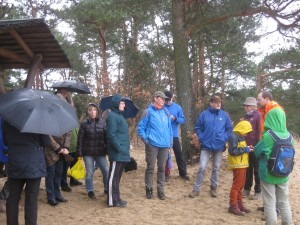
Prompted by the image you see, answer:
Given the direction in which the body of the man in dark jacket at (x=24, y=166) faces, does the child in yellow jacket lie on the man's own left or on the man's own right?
on the man's own right

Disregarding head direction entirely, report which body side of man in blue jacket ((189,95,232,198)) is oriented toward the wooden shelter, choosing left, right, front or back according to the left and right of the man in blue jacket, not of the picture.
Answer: right

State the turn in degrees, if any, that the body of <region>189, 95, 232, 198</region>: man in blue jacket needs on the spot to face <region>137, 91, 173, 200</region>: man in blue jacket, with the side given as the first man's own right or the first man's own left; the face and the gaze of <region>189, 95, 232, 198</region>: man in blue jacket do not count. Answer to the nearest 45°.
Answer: approximately 90° to the first man's own right

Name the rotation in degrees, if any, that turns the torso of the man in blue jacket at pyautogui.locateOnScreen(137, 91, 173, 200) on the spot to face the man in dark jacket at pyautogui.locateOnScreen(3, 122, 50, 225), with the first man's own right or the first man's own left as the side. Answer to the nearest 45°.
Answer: approximately 90° to the first man's own right

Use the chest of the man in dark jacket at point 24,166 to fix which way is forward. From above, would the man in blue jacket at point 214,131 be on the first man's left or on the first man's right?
on the first man's right

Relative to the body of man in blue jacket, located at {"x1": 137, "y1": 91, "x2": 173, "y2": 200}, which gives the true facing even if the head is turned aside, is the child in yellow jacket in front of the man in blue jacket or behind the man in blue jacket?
in front

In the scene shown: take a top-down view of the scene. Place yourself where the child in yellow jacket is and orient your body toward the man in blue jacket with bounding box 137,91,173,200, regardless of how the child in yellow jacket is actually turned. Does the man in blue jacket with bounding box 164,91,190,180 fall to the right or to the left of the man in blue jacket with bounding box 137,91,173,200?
right

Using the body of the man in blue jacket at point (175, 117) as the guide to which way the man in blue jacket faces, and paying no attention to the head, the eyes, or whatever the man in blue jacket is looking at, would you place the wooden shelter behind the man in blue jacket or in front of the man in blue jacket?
in front

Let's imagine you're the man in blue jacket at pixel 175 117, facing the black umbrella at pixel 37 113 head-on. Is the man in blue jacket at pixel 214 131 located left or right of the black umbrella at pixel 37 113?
left

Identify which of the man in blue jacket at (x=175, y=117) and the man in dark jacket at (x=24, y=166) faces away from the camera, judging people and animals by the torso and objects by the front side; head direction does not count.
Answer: the man in dark jacket

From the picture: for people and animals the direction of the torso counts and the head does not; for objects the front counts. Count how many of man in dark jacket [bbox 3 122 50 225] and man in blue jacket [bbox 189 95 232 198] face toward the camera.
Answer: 1

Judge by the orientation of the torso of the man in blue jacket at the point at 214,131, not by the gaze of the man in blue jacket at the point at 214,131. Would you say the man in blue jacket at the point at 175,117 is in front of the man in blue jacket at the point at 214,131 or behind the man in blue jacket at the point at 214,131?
behind

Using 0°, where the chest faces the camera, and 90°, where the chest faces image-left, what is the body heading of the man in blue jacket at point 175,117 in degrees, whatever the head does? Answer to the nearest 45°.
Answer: approximately 45°

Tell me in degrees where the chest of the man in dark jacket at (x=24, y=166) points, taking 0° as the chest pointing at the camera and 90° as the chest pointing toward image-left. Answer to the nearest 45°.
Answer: approximately 180°
